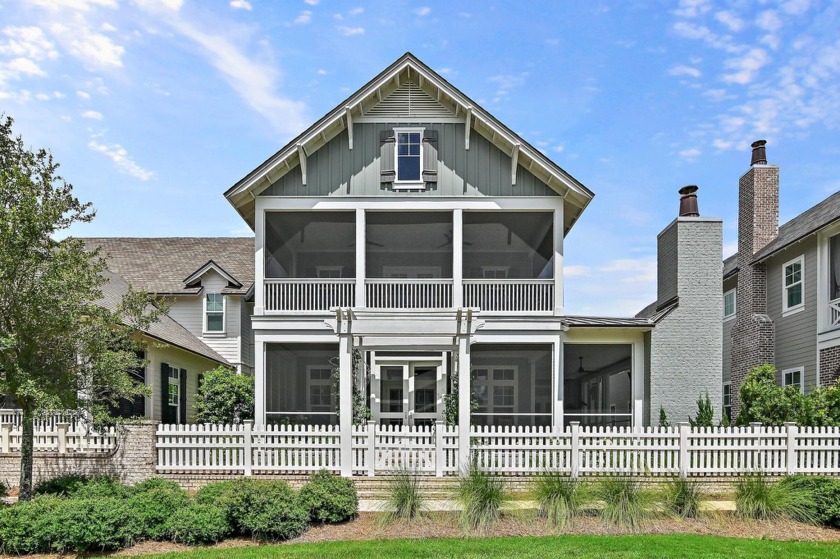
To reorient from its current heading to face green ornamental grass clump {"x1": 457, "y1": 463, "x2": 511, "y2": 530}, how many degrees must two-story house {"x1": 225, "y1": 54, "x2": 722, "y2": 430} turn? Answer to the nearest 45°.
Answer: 0° — it already faces it

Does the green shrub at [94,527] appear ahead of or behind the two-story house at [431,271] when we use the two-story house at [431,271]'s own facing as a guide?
ahead

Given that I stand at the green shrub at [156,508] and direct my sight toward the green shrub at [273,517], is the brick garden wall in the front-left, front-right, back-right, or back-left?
back-left

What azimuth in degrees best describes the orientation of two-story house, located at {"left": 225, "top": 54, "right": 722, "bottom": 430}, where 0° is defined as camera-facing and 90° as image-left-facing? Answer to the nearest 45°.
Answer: approximately 0°
